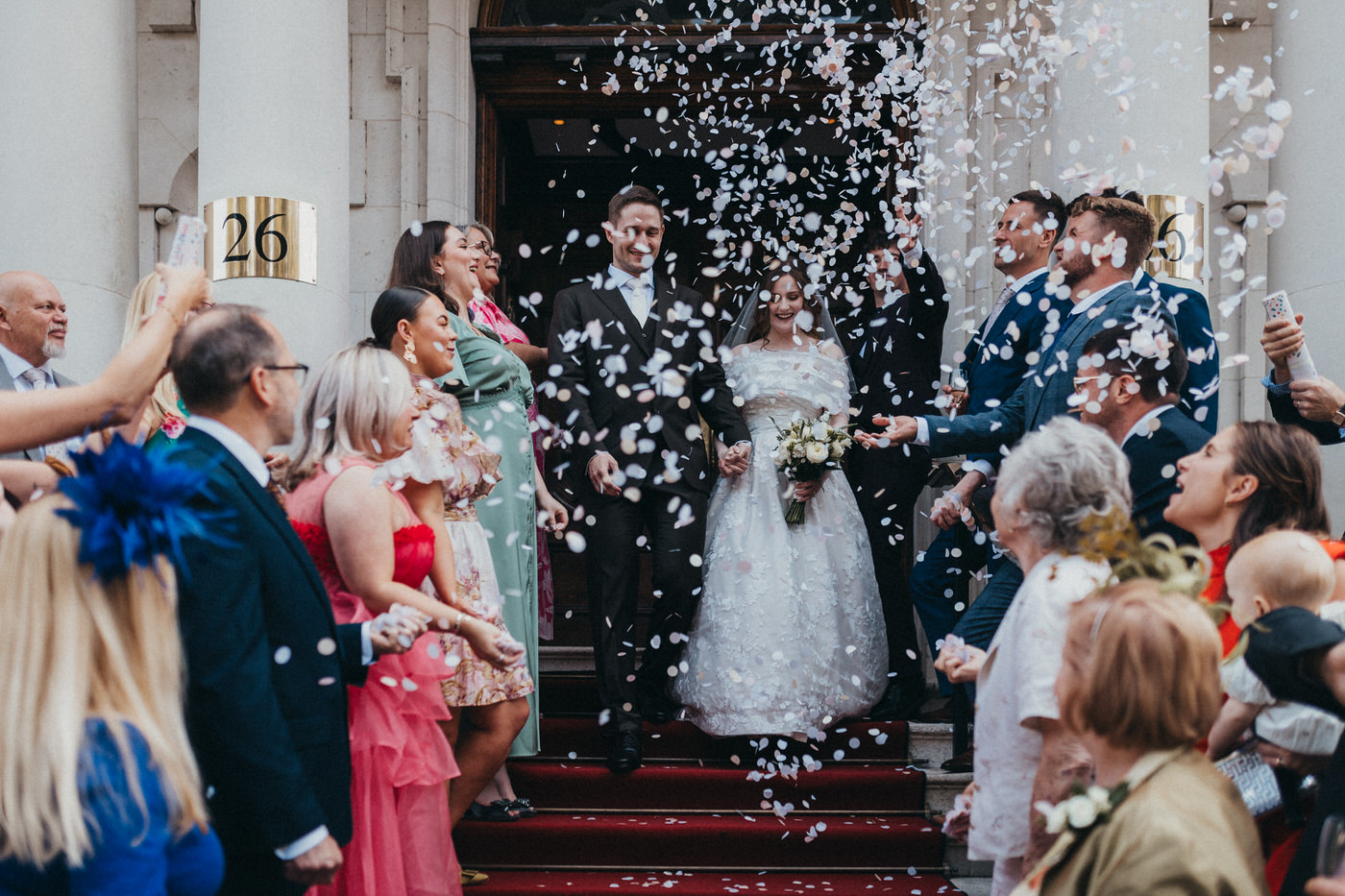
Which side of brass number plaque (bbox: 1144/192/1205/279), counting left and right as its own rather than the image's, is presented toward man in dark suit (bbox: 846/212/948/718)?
right

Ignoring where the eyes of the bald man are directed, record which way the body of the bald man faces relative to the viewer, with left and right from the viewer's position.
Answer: facing the viewer and to the right of the viewer

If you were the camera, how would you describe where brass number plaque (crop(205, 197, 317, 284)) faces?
facing the viewer

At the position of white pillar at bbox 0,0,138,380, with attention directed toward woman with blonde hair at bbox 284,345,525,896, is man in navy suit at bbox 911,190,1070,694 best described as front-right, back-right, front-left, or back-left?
front-left

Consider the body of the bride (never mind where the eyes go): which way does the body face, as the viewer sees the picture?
toward the camera

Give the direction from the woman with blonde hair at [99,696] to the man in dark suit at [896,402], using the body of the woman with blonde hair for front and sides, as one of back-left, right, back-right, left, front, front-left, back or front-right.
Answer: front-right

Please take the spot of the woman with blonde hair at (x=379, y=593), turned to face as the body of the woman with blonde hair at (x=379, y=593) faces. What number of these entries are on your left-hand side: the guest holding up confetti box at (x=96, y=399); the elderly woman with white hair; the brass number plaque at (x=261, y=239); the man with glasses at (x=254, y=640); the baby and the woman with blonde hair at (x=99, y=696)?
1

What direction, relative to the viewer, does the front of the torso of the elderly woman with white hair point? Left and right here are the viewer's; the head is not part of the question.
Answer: facing to the left of the viewer

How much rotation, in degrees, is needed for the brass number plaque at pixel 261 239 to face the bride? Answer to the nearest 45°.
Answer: approximately 90° to its left

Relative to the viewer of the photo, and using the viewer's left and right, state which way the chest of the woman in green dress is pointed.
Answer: facing to the right of the viewer

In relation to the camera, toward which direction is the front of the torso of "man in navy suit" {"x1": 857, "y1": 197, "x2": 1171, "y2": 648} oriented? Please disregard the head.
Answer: to the viewer's left

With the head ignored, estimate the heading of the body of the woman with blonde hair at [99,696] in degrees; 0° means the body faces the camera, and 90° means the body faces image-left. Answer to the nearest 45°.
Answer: approximately 180°

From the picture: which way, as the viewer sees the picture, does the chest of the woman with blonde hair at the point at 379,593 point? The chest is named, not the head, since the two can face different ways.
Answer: to the viewer's right

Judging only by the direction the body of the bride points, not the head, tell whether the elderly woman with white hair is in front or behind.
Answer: in front

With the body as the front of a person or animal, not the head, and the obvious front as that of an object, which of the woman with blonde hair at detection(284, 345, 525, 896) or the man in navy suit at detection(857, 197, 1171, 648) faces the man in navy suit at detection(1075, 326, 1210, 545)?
the woman with blonde hair

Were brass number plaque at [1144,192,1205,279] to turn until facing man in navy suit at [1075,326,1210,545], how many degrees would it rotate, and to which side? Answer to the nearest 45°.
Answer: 0° — it already faces them
